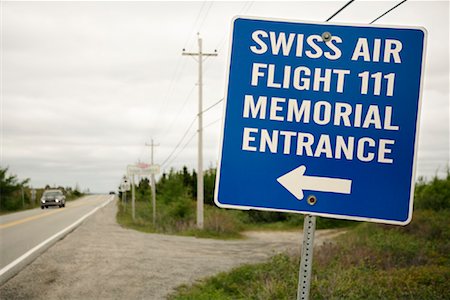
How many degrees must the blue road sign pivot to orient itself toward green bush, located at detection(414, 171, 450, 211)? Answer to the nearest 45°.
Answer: approximately 180°

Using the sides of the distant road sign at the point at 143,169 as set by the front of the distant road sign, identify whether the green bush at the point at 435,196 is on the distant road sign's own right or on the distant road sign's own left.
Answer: on the distant road sign's own left

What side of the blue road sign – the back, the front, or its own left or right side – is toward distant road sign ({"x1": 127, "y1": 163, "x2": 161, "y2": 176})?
back

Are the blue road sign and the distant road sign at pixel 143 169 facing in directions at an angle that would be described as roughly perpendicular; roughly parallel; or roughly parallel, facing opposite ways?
roughly parallel

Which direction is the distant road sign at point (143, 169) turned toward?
toward the camera

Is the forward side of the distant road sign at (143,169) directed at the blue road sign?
yes

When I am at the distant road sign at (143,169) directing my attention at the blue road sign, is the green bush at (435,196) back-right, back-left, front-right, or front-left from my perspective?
front-left

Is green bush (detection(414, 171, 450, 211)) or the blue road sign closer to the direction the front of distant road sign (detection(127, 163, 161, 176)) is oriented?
the blue road sign

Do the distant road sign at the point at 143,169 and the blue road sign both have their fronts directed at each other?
no

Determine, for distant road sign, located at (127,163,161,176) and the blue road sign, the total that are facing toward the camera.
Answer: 2

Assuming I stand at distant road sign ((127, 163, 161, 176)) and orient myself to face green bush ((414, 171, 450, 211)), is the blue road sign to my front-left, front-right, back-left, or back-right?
front-right
